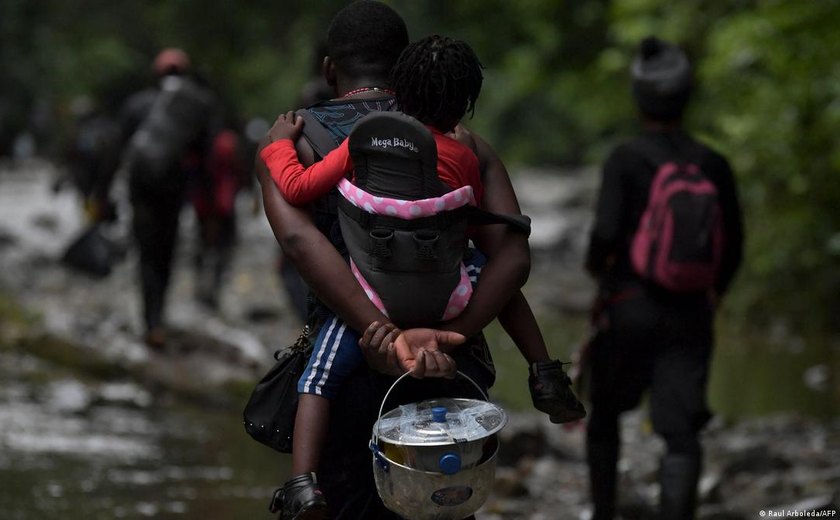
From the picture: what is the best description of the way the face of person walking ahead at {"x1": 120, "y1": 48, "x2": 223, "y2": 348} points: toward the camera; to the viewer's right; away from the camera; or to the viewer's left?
away from the camera

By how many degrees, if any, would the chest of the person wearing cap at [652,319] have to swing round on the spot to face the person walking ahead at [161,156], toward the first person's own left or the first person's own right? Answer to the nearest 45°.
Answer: approximately 45° to the first person's own left

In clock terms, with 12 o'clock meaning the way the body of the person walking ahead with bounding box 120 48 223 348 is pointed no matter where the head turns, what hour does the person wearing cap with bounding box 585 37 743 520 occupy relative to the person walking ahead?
The person wearing cap is roughly at 5 o'clock from the person walking ahead.

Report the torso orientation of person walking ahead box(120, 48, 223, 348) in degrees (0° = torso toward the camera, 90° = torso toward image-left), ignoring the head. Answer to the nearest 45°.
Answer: approximately 180°

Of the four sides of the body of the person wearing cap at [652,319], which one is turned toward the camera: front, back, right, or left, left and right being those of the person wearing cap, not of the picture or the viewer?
back

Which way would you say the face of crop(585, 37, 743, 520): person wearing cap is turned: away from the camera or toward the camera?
away from the camera

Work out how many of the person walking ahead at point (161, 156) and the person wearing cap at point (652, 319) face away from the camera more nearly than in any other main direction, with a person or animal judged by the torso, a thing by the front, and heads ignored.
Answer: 2
